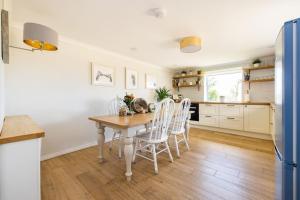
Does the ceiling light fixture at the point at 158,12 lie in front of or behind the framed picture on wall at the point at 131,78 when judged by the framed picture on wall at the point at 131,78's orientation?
in front

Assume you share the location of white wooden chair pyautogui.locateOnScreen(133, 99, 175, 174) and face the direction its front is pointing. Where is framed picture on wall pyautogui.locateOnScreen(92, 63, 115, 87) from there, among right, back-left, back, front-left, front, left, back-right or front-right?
front

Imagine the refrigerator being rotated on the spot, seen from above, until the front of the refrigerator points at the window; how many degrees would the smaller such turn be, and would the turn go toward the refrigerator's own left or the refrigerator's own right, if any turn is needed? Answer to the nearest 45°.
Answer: approximately 90° to the refrigerator's own right

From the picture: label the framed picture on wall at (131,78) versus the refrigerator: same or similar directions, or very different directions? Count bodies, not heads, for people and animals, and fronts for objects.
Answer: very different directions

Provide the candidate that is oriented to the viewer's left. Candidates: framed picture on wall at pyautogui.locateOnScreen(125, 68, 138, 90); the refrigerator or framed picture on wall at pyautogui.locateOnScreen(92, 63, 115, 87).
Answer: the refrigerator

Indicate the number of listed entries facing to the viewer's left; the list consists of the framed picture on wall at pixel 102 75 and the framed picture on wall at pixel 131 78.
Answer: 0

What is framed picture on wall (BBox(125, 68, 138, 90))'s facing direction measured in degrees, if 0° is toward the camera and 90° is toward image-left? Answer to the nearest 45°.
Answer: approximately 315°

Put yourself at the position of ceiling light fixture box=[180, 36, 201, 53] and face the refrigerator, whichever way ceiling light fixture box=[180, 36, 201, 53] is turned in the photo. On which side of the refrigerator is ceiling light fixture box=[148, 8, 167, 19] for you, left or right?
right

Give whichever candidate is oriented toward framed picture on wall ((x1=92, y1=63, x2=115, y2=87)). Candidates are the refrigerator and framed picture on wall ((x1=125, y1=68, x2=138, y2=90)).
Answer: the refrigerator

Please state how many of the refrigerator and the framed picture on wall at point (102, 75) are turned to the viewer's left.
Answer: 1

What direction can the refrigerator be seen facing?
to the viewer's left

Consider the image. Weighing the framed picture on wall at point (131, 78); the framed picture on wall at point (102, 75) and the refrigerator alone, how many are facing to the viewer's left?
1

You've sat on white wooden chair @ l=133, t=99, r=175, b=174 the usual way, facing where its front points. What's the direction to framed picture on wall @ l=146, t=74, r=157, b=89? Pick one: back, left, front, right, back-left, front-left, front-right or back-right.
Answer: front-right

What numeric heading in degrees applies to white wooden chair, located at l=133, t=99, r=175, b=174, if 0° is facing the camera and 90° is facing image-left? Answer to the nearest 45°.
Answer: approximately 135°

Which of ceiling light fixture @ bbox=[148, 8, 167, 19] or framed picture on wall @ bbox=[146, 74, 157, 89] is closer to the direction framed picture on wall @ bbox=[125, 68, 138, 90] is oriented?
the ceiling light fixture

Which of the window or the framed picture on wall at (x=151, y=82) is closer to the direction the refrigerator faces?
the framed picture on wall

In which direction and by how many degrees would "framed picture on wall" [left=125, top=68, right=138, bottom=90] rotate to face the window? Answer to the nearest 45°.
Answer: approximately 45° to its left
